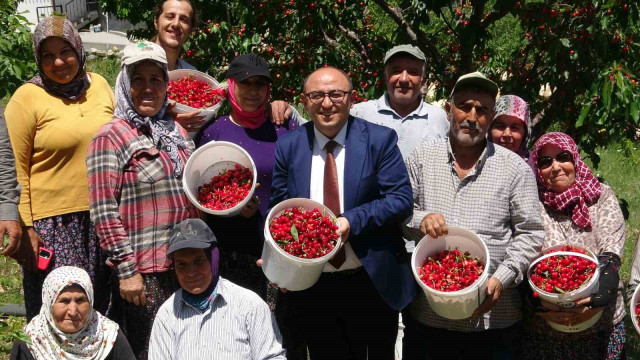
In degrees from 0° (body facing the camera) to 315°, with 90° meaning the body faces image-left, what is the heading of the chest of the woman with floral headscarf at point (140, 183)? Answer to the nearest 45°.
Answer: approximately 315°

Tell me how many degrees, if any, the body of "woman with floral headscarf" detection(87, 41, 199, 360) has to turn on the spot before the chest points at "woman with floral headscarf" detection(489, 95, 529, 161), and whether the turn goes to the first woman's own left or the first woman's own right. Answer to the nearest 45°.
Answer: approximately 45° to the first woman's own left

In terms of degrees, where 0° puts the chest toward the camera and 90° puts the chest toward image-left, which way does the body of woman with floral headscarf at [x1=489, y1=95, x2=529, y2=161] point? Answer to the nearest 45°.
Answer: approximately 0°

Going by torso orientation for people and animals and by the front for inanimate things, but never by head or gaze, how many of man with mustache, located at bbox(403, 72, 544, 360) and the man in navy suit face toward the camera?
2

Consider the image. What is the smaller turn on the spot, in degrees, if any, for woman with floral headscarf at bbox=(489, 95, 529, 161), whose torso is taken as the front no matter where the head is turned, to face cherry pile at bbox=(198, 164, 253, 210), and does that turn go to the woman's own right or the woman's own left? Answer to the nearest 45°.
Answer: approximately 45° to the woman's own right

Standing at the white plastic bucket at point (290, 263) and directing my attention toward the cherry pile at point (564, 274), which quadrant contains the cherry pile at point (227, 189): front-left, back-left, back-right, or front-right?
back-left
